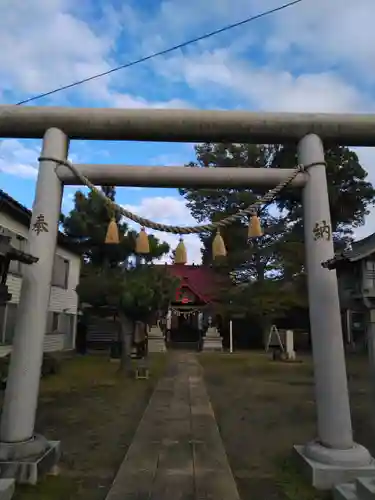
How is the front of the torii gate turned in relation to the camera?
facing the viewer

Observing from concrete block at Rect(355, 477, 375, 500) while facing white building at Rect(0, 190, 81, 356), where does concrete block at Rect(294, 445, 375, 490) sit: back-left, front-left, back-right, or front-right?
front-right

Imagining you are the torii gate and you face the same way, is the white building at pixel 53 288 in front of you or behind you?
behind

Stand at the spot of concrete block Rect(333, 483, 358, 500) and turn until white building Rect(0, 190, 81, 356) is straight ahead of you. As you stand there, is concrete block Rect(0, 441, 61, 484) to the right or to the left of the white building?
left
